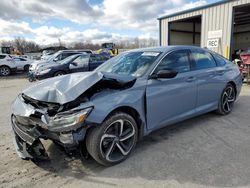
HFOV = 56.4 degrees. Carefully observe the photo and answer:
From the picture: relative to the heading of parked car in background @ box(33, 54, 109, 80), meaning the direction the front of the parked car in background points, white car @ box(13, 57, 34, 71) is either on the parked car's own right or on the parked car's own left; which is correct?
on the parked car's own right

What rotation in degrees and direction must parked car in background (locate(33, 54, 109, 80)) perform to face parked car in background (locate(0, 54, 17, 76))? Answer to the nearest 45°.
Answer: approximately 90° to its right

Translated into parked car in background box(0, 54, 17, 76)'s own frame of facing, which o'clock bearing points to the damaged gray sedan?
The damaged gray sedan is roughly at 9 o'clock from the parked car in background.

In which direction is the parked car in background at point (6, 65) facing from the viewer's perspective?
to the viewer's left

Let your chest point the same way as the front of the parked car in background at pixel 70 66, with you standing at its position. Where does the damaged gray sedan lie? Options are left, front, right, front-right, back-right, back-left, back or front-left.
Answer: front-left

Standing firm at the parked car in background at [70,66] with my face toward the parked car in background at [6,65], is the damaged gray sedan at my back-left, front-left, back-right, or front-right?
back-left

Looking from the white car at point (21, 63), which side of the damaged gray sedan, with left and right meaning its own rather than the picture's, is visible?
right

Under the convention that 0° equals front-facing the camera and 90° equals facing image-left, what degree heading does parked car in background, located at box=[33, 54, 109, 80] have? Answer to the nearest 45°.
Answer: approximately 45°

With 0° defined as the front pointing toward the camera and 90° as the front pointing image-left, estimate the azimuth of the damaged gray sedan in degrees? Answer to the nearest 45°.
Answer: approximately 45°
